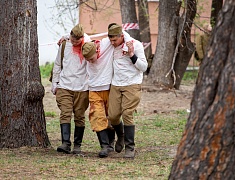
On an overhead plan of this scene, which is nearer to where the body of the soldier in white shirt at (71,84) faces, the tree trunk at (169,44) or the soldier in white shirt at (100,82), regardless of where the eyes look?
the soldier in white shirt

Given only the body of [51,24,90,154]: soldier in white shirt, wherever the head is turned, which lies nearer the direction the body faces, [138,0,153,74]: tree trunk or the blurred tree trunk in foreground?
the blurred tree trunk in foreground

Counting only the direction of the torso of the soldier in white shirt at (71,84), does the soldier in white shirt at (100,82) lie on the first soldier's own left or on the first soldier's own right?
on the first soldier's own left

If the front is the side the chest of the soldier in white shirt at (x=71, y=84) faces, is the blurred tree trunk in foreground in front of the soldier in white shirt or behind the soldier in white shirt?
in front

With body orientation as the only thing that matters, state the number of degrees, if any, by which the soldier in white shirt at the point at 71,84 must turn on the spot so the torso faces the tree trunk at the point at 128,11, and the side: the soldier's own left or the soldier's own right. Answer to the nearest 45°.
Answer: approximately 180°

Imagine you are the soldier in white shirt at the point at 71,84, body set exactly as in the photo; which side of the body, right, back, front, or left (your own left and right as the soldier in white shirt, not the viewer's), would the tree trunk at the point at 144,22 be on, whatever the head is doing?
back

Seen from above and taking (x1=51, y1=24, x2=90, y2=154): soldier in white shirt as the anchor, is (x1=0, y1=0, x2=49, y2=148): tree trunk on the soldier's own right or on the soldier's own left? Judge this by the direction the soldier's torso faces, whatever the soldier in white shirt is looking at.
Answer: on the soldier's own right

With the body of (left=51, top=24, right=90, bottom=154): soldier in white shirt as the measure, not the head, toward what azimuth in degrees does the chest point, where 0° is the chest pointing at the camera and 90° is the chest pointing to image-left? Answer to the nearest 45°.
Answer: approximately 0°

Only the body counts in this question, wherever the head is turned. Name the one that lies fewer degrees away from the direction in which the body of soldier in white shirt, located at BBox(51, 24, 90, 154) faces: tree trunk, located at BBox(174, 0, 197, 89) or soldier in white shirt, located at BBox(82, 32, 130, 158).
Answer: the soldier in white shirt
